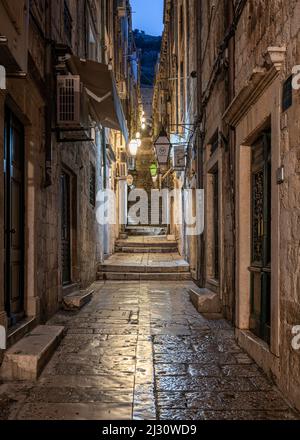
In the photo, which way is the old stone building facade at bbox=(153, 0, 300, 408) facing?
to the viewer's left

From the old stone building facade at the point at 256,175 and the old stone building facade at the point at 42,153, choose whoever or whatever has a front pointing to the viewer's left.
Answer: the old stone building facade at the point at 256,175

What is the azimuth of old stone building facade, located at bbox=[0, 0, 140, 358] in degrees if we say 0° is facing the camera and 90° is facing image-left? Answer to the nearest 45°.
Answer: approximately 270°

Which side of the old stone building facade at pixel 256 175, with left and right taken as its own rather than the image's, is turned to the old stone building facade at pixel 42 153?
front

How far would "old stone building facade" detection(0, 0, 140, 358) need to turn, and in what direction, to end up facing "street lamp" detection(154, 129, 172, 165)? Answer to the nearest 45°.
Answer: approximately 45° to its left

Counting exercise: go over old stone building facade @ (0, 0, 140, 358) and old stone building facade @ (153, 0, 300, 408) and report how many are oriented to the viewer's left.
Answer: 1

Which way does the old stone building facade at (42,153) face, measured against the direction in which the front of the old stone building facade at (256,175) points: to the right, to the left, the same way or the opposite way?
the opposite way

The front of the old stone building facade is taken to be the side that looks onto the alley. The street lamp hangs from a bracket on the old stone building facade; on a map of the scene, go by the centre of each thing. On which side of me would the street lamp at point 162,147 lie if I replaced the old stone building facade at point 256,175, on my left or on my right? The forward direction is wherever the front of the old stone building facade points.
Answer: on my right
